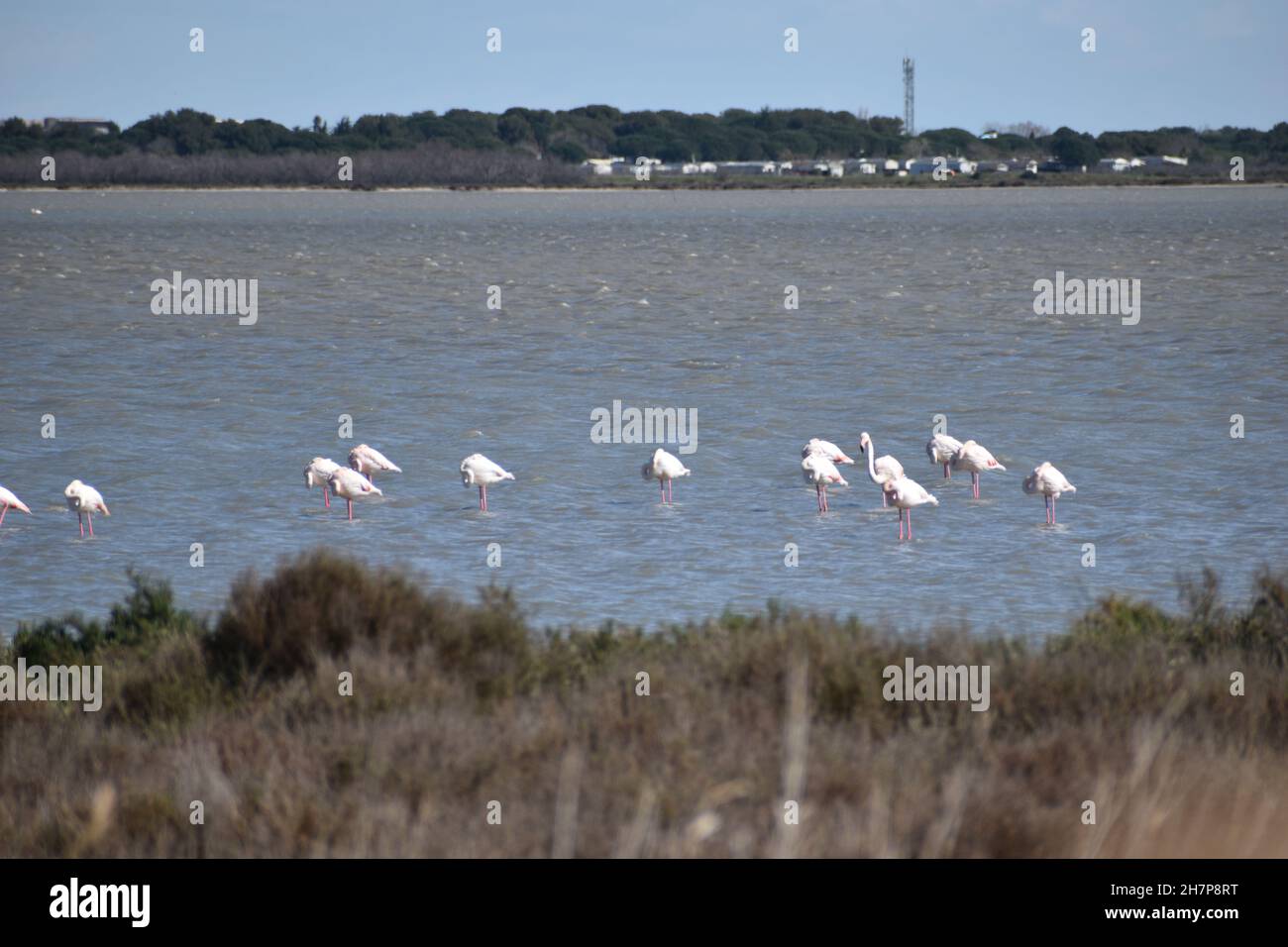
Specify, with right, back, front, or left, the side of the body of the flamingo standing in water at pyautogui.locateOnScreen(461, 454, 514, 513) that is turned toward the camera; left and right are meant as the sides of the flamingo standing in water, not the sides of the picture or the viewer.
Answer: left

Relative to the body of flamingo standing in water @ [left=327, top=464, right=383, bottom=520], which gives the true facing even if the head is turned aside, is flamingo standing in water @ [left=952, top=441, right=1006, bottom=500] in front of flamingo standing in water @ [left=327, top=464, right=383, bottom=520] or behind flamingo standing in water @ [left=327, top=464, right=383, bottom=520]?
behind

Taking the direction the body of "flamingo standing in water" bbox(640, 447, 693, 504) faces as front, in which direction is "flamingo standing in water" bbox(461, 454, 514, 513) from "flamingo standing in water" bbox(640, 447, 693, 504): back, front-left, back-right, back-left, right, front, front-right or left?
front

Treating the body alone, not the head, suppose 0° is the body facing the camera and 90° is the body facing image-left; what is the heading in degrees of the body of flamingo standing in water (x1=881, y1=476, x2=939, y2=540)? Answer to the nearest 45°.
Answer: approximately 90°

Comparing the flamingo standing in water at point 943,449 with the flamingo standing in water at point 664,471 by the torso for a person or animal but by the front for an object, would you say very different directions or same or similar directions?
same or similar directions

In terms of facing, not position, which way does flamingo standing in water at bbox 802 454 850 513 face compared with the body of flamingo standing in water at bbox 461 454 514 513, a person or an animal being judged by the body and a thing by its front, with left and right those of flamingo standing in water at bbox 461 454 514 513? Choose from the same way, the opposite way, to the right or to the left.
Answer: the same way

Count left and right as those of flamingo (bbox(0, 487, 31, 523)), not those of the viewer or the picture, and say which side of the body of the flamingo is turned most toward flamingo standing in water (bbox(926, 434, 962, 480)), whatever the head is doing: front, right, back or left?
back

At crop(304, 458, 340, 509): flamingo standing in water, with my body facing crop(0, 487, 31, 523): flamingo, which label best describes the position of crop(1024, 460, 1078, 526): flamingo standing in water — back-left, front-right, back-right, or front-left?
back-left

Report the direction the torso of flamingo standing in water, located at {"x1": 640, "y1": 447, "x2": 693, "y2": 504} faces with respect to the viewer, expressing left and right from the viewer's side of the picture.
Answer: facing to the left of the viewer

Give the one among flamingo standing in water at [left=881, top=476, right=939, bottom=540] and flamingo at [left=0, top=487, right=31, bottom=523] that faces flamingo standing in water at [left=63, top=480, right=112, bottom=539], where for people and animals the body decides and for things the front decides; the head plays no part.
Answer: flamingo standing in water at [left=881, top=476, right=939, bottom=540]

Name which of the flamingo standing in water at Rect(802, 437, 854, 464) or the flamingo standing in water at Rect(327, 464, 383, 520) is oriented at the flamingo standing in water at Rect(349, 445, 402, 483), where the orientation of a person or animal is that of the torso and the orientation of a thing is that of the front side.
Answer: the flamingo standing in water at Rect(802, 437, 854, 464)

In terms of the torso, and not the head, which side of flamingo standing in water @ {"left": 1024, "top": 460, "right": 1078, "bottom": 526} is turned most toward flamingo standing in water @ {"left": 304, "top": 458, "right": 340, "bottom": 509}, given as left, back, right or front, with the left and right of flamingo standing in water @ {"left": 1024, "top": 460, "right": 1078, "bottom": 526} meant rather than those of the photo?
front

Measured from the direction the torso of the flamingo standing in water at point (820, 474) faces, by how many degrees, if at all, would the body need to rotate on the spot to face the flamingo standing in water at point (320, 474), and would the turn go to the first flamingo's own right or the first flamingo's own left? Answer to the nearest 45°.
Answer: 0° — it already faces it

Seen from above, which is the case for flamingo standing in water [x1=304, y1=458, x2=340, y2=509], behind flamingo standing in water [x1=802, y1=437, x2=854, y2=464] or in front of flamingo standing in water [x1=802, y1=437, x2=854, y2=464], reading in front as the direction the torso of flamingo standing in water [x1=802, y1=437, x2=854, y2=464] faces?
in front

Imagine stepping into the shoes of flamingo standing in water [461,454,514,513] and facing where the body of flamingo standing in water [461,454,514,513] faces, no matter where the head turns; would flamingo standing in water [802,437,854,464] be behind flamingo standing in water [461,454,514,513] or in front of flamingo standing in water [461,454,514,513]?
behind

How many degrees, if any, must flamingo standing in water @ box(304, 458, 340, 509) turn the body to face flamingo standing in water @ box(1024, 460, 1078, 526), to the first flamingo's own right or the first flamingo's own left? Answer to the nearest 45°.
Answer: approximately 180°

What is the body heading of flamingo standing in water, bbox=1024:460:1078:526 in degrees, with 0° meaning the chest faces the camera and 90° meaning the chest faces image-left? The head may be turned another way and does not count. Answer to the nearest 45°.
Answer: approximately 90°

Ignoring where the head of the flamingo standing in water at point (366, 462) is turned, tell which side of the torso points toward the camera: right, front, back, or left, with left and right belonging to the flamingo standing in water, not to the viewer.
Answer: left

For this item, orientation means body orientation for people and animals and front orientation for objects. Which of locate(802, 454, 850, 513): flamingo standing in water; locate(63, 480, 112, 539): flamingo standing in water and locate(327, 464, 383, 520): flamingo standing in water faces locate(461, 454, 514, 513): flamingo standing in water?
locate(802, 454, 850, 513): flamingo standing in water
